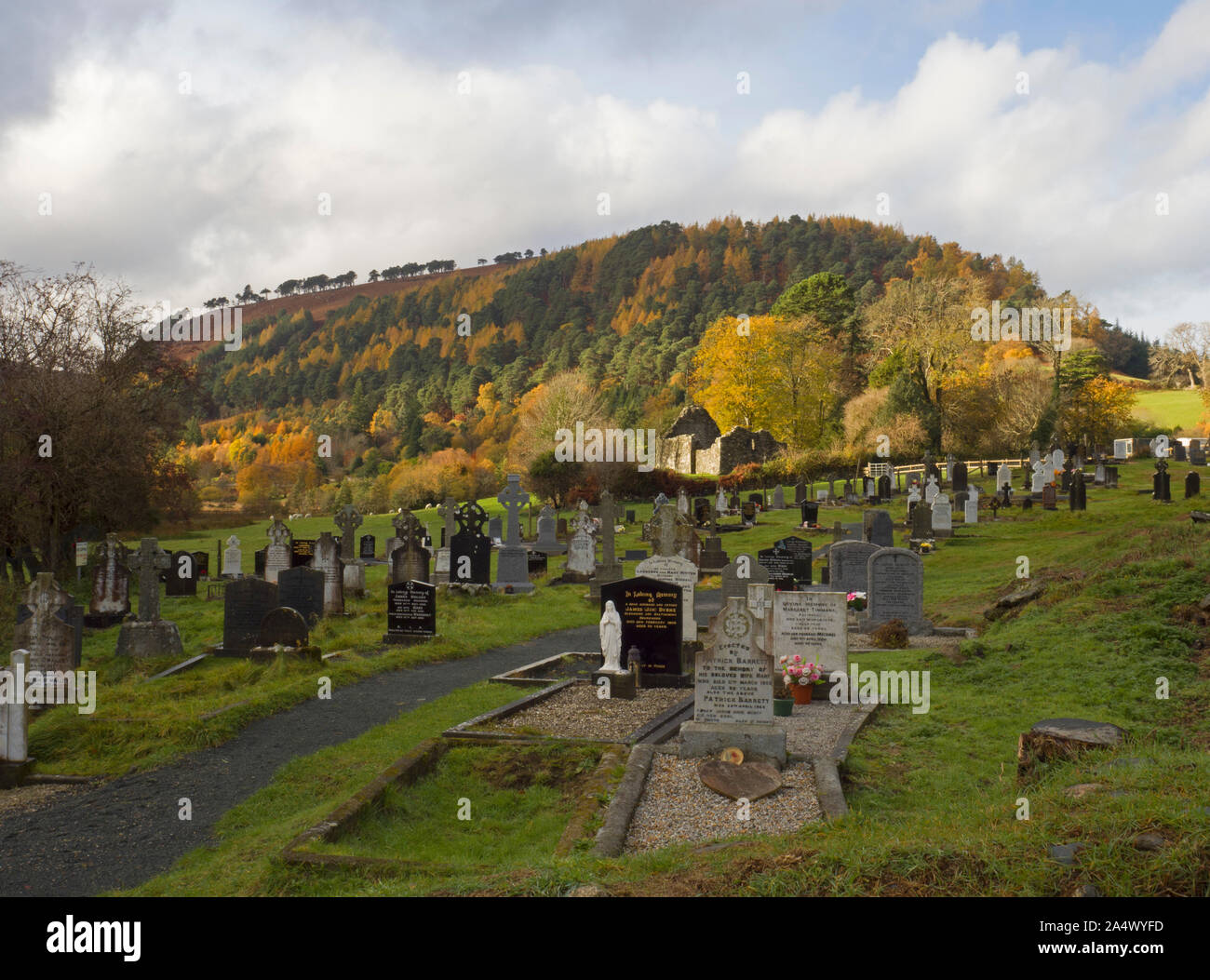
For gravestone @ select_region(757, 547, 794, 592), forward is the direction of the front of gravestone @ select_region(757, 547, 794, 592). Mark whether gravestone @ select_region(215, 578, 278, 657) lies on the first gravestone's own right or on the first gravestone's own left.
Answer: on the first gravestone's own right

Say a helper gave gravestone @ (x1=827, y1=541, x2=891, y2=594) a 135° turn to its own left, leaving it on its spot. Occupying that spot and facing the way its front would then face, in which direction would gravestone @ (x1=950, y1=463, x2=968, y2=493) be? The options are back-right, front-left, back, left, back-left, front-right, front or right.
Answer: front-left

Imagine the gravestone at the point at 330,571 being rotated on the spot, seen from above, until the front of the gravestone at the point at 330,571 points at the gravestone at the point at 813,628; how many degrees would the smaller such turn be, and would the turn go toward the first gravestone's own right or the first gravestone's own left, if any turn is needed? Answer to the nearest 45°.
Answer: approximately 45° to the first gravestone's own left

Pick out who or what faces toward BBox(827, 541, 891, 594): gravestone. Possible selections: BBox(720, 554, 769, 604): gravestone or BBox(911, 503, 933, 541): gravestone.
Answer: BBox(911, 503, 933, 541): gravestone

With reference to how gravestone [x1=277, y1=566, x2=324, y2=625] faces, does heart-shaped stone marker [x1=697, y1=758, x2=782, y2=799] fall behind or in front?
in front

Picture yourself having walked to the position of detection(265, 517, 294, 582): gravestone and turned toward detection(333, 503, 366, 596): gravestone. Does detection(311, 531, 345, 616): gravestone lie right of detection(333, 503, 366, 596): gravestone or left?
right

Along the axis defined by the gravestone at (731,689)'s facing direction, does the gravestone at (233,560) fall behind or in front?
behind

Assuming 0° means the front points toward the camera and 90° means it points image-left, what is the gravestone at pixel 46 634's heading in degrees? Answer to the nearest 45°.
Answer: approximately 0°

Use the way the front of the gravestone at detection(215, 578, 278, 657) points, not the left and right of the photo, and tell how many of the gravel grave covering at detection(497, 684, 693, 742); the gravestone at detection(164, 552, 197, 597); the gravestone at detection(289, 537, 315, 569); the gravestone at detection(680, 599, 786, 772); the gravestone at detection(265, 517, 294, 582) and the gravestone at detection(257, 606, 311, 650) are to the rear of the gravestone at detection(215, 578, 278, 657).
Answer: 3

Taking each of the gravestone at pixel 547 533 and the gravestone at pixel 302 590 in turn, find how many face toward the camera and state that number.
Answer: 2

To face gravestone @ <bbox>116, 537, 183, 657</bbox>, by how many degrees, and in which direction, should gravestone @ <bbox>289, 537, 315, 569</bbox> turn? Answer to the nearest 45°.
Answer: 0° — it already faces it
